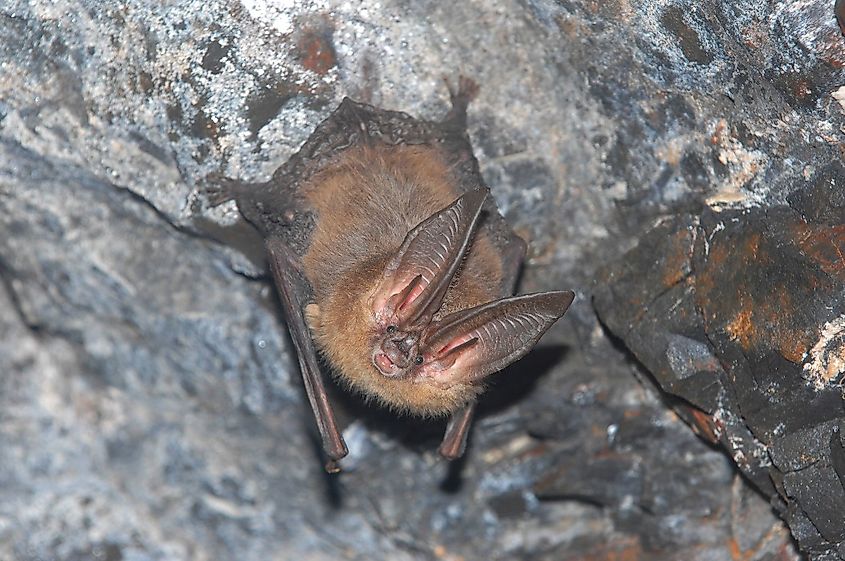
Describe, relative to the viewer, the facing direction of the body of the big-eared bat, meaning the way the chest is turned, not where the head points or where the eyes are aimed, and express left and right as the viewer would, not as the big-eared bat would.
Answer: facing the viewer
